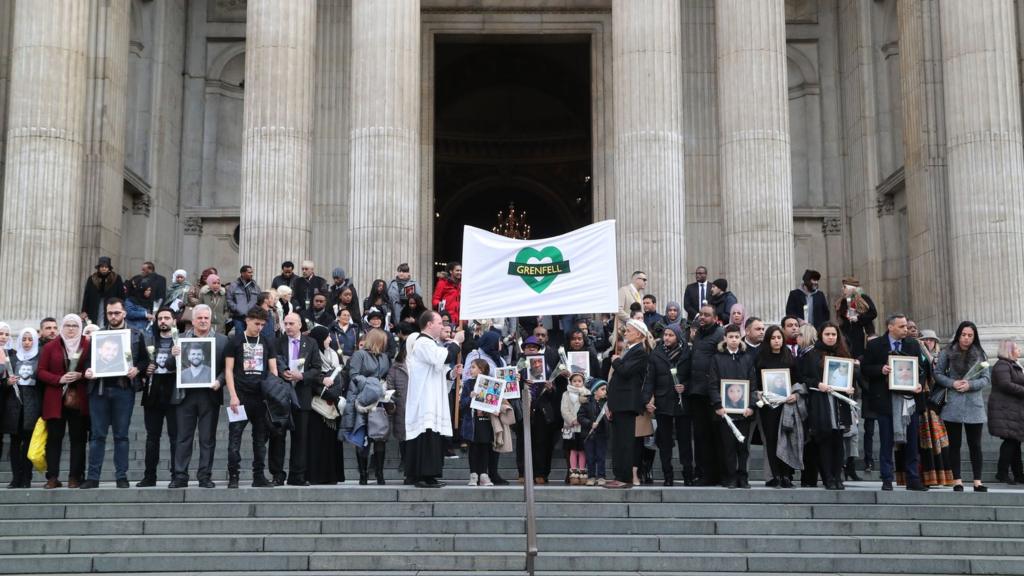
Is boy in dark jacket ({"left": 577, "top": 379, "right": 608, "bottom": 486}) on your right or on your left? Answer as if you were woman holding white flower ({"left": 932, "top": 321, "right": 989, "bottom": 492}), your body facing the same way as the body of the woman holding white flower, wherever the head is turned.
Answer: on your right

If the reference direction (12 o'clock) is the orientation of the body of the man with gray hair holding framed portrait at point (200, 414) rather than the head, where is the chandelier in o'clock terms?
The chandelier is roughly at 7 o'clock from the man with gray hair holding framed portrait.

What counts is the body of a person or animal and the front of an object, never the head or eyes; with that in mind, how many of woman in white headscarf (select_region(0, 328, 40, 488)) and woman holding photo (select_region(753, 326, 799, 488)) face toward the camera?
2

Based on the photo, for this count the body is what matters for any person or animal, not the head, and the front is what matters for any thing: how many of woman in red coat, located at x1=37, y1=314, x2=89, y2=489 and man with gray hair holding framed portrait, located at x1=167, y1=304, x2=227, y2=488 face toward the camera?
2

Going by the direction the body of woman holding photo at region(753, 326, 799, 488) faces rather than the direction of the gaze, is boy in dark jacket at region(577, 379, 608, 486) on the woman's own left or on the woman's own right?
on the woman's own right

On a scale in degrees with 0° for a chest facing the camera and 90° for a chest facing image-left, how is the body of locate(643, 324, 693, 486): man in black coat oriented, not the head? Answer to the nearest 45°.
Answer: approximately 0°

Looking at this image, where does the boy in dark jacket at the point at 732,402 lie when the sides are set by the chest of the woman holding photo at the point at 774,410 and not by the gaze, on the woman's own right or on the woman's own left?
on the woman's own right

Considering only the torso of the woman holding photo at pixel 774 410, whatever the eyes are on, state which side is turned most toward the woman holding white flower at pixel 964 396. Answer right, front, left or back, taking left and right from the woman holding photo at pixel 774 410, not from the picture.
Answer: left

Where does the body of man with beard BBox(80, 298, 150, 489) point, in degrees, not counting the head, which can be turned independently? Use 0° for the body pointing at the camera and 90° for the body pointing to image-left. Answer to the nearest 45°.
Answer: approximately 0°

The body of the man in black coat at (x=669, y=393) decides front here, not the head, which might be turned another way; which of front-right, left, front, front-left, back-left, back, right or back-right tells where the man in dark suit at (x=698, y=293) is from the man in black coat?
back

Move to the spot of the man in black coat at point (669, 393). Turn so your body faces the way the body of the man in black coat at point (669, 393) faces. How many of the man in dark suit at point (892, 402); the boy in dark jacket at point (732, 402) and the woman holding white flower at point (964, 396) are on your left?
3

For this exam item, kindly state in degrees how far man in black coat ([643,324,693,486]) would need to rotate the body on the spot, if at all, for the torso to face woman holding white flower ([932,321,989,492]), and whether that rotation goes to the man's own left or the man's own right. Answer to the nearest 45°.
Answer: approximately 90° to the man's own left

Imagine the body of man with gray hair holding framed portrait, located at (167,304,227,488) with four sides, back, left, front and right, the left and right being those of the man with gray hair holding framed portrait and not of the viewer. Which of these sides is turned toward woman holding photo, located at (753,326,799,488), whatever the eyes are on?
left

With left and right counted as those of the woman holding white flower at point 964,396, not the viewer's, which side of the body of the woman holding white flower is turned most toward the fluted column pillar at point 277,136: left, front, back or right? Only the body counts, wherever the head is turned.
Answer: right
